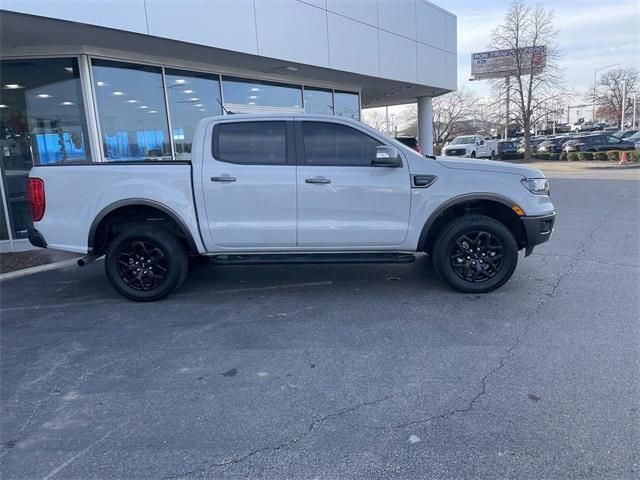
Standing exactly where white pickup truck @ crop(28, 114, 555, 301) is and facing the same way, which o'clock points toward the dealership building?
The dealership building is roughly at 8 o'clock from the white pickup truck.

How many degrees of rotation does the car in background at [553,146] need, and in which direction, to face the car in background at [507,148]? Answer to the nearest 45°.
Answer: approximately 45° to its right

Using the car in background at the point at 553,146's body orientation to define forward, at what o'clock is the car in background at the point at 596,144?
the car in background at the point at 596,144 is roughly at 9 o'clock from the car in background at the point at 553,146.

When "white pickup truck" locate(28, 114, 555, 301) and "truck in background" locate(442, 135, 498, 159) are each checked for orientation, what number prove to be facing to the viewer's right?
1

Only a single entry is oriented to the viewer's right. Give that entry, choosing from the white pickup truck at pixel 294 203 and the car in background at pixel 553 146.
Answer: the white pickup truck

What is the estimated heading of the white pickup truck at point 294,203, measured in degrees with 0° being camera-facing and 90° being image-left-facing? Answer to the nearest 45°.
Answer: approximately 270°

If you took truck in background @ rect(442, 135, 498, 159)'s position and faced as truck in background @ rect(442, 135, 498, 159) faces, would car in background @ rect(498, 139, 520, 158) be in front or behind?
behind

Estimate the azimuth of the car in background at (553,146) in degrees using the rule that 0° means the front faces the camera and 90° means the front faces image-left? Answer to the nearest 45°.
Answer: approximately 45°

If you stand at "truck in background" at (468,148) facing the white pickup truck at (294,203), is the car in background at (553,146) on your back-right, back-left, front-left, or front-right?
back-left
